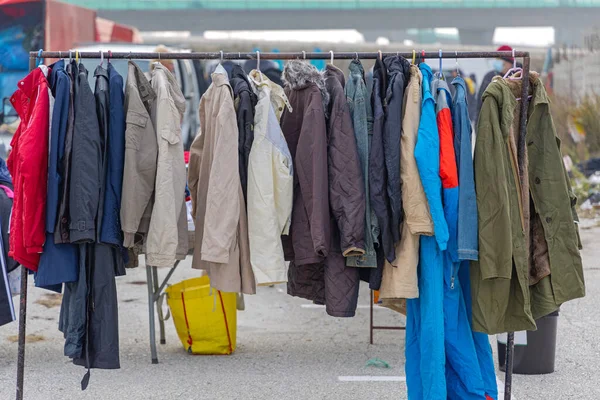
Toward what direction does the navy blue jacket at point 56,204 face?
to the viewer's left

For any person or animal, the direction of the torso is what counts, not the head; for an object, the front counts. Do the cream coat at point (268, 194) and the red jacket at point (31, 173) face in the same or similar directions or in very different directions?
very different directions

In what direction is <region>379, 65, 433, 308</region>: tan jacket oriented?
to the viewer's right

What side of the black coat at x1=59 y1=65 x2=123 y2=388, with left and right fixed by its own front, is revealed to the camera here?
left

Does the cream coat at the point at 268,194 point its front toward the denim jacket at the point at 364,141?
yes

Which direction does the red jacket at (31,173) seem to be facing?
to the viewer's left

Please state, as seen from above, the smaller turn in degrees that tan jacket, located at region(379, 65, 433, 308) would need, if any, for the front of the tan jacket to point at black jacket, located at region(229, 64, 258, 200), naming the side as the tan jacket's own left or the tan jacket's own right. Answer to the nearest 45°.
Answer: approximately 180°
